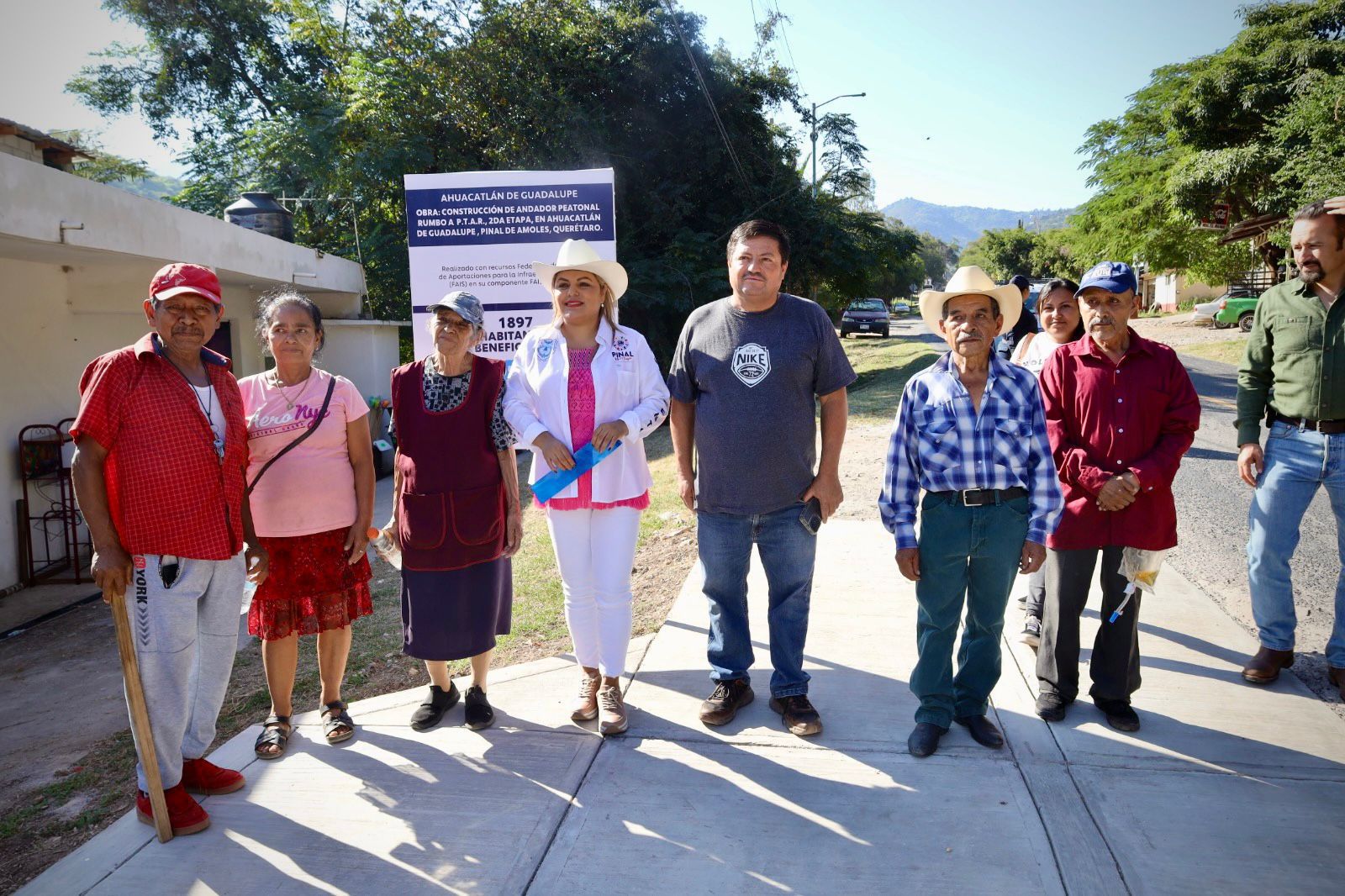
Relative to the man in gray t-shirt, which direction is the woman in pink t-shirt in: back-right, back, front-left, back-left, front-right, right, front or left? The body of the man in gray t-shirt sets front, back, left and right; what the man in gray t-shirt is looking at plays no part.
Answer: right

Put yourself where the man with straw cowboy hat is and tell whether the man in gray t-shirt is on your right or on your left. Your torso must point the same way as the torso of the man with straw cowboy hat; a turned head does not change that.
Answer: on your right

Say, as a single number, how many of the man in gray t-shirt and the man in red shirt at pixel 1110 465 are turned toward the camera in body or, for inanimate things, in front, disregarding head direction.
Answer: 2

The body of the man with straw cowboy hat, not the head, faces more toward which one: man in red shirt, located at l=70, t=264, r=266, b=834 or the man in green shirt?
the man in red shirt

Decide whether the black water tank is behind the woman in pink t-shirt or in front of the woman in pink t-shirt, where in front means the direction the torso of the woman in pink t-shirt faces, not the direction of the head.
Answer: behind

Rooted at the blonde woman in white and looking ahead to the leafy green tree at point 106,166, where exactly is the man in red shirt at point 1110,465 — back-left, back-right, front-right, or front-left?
back-right

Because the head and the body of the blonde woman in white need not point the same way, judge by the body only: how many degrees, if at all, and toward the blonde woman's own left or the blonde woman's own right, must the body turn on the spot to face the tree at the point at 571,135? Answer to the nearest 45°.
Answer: approximately 180°

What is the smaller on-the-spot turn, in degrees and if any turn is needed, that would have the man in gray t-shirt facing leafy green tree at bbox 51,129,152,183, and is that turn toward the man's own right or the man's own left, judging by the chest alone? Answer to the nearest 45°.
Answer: approximately 135° to the man's own right
